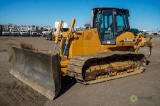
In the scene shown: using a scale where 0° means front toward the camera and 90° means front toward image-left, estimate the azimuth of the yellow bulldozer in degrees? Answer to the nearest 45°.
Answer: approximately 45°
